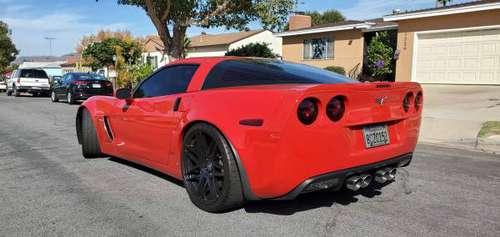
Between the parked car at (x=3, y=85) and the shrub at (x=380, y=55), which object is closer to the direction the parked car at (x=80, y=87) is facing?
the parked car

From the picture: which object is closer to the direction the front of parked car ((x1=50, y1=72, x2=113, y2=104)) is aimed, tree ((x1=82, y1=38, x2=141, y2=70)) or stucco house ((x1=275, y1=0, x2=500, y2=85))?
the tree

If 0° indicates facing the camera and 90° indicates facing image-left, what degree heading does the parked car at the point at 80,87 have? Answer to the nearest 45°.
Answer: approximately 135°

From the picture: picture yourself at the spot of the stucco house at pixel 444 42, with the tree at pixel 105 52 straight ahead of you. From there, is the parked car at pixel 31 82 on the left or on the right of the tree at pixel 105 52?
left

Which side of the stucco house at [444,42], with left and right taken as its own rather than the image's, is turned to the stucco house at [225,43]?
right

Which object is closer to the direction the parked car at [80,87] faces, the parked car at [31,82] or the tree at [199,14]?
the parked car

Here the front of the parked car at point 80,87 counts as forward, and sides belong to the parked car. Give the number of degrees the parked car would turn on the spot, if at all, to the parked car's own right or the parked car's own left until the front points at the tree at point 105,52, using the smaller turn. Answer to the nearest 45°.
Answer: approximately 45° to the parked car's own right

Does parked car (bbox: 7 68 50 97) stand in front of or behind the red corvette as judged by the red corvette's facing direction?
in front

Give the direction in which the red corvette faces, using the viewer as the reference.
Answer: facing away from the viewer and to the left of the viewer

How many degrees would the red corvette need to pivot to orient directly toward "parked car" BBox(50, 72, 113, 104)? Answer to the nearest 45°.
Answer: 0° — it already faces it

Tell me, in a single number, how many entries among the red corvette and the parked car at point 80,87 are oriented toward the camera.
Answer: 0

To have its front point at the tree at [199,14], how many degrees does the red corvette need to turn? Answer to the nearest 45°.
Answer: approximately 45° to its right

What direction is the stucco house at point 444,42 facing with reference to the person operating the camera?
facing the viewer and to the left of the viewer

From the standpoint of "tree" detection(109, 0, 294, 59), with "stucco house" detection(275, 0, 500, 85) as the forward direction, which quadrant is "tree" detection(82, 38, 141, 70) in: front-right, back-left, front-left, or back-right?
back-left

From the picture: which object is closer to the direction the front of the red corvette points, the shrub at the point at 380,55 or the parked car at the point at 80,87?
the parked car
